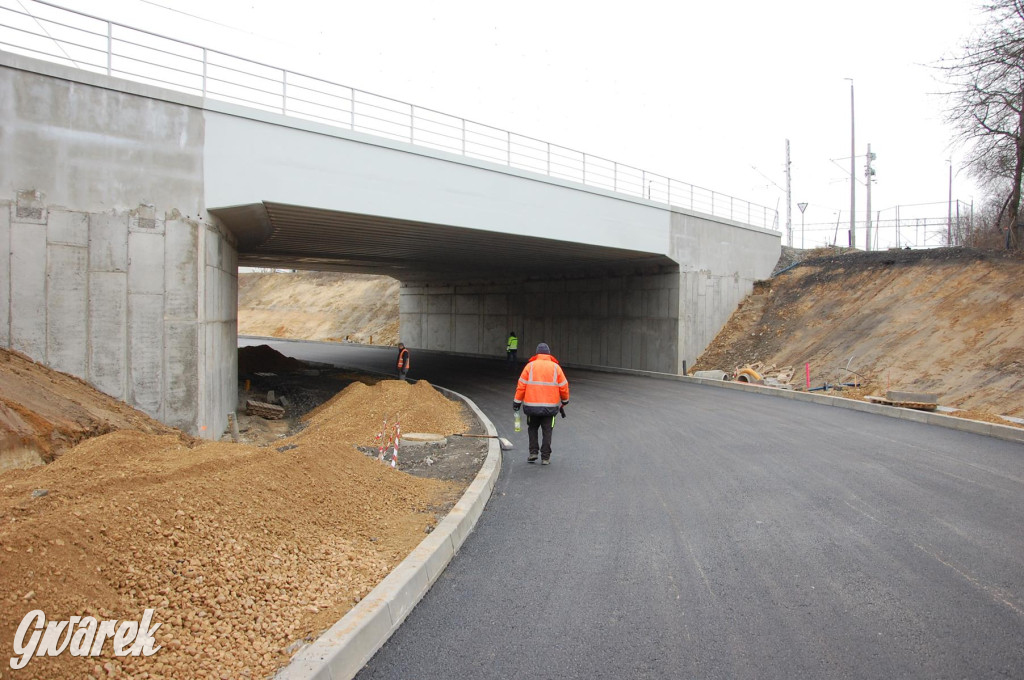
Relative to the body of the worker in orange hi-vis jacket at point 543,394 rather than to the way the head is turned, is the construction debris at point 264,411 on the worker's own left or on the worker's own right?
on the worker's own left

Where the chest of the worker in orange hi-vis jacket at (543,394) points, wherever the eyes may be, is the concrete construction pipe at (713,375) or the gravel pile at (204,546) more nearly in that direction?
the concrete construction pipe

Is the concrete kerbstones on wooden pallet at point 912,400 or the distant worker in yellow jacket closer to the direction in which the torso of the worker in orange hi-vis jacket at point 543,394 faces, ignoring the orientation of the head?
the distant worker in yellow jacket

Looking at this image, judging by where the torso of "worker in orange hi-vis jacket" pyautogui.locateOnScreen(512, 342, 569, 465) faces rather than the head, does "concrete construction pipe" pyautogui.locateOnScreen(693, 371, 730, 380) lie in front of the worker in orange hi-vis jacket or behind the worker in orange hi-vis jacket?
in front

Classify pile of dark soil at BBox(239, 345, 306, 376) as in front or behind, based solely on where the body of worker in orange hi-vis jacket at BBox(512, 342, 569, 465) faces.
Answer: in front

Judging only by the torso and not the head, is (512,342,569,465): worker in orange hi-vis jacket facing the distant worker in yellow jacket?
yes

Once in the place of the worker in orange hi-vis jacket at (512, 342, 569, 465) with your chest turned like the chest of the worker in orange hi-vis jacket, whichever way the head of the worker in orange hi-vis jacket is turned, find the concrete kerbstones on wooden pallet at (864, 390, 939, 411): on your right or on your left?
on your right

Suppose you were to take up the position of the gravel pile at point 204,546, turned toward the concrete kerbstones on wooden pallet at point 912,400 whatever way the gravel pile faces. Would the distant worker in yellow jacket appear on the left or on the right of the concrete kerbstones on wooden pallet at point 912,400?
left

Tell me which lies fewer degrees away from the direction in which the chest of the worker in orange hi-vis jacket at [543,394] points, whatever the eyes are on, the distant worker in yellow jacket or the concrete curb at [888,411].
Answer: the distant worker in yellow jacket

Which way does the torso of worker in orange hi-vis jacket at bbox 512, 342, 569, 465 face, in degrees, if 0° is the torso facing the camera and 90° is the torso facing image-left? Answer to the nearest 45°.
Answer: approximately 180°

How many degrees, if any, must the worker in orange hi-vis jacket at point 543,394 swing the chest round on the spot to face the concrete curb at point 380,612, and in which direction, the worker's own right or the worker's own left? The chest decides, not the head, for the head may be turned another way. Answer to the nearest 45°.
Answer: approximately 180°

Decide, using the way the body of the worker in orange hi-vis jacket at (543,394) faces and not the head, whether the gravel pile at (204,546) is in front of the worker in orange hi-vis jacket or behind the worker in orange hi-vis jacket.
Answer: behind

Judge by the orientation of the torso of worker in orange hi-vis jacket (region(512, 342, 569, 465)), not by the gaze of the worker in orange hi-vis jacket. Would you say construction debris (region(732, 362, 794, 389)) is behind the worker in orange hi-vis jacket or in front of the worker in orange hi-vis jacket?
in front
